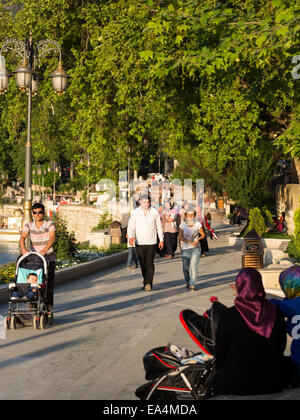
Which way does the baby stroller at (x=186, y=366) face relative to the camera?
to the viewer's left

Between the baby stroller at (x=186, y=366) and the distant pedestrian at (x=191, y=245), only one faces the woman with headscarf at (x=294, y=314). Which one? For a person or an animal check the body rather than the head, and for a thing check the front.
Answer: the distant pedestrian

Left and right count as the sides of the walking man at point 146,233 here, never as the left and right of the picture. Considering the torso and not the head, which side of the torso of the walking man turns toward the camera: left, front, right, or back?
front

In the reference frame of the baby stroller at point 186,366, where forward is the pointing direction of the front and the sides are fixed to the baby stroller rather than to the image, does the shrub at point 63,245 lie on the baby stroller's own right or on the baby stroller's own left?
on the baby stroller's own right

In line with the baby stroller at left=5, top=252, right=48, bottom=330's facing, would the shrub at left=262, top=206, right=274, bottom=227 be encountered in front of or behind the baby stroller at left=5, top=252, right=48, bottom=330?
behind

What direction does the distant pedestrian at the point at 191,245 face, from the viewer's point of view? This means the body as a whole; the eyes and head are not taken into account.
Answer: toward the camera

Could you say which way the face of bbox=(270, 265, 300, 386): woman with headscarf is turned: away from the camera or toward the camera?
away from the camera

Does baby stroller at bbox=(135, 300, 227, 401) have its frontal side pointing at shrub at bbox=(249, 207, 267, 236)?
no

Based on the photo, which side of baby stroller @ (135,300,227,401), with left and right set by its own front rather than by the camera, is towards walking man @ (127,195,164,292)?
right

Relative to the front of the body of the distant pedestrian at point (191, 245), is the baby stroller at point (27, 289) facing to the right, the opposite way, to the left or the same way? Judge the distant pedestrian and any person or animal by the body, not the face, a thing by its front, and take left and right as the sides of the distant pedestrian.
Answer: the same way

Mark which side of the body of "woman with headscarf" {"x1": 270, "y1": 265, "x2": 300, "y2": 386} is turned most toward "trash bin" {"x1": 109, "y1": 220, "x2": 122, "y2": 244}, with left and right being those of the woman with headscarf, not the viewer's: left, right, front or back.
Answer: front

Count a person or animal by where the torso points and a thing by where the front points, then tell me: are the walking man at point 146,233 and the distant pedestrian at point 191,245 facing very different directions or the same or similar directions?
same or similar directions
